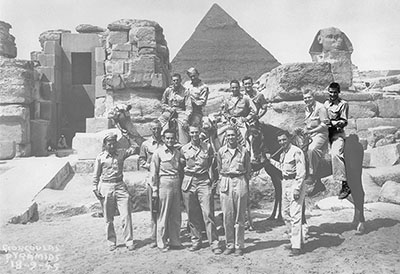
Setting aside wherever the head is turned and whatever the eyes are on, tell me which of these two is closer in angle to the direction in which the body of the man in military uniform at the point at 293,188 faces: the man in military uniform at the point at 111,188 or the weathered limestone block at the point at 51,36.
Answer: the man in military uniform

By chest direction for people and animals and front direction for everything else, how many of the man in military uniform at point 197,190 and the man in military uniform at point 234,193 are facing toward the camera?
2

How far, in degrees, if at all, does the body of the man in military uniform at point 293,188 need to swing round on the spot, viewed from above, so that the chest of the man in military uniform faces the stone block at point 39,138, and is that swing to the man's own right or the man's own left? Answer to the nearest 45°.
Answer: approximately 90° to the man's own right

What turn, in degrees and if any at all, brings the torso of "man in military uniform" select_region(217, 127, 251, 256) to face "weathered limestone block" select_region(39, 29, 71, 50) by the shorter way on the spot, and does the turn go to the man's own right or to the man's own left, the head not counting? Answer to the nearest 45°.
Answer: approximately 135° to the man's own right

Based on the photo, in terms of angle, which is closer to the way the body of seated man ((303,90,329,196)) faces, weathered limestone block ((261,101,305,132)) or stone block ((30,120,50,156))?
the stone block

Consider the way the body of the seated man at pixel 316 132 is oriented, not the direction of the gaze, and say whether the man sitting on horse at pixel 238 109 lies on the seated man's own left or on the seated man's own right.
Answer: on the seated man's own right

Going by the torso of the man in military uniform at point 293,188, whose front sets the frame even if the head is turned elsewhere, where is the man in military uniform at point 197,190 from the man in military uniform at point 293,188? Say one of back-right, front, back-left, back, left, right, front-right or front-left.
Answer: front-right

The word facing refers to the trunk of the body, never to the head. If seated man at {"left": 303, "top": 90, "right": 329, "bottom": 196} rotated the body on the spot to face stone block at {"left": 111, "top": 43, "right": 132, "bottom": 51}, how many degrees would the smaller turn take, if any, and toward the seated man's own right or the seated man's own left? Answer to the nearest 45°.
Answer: approximately 90° to the seated man's own right

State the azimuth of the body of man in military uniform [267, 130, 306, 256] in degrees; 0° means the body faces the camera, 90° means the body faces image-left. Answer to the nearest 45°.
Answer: approximately 45°

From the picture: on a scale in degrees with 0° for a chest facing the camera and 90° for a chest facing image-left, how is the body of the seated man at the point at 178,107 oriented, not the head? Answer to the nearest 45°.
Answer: approximately 0°

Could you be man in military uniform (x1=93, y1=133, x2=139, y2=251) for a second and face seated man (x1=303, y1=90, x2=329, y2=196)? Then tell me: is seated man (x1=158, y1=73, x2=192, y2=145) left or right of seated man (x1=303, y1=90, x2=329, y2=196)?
left

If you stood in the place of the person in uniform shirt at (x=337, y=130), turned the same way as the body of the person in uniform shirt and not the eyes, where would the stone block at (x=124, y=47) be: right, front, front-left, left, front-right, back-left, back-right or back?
right
